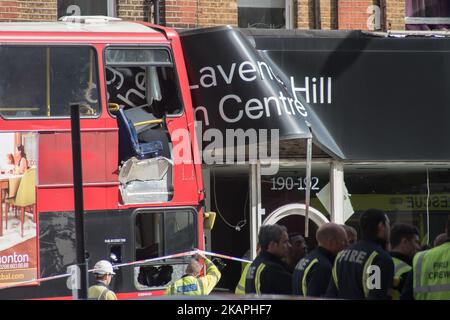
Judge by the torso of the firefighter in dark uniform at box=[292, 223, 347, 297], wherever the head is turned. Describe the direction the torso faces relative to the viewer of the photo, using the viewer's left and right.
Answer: facing away from the viewer and to the right of the viewer

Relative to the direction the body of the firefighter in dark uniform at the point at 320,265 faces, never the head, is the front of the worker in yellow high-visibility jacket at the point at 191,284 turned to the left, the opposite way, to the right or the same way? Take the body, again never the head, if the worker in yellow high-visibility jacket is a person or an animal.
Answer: the same way

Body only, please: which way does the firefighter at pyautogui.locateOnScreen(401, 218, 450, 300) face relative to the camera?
away from the camera

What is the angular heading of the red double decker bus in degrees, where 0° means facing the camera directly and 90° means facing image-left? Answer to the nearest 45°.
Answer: approximately 270°

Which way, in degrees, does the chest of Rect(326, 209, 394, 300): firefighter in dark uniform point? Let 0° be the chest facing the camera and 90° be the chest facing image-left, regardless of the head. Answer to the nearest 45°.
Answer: approximately 225°

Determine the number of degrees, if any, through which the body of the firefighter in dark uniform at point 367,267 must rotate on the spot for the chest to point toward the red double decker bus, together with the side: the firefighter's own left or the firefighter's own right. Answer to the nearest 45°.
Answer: approximately 90° to the firefighter's own left

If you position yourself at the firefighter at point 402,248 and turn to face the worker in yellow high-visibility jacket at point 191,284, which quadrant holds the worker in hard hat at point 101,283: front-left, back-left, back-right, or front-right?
front-left

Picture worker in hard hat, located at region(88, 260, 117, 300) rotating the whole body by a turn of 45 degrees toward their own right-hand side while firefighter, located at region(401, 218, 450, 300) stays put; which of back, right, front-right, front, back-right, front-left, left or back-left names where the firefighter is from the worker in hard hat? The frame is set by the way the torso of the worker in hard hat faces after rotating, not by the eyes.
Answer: front-right

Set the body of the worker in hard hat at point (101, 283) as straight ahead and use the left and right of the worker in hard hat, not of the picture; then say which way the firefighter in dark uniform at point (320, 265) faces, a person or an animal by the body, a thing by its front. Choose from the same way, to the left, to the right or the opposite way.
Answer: the same way

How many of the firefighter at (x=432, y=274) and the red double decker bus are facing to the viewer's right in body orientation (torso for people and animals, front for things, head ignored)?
1

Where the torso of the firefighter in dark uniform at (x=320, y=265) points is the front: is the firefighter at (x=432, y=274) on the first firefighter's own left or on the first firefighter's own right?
on the first firefighter's own right
